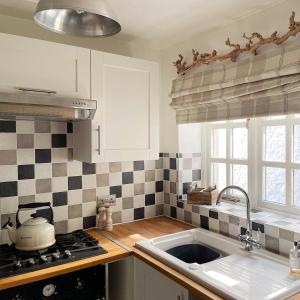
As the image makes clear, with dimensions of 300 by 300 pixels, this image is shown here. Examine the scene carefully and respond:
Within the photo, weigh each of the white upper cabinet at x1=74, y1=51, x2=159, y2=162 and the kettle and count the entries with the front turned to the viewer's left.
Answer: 1

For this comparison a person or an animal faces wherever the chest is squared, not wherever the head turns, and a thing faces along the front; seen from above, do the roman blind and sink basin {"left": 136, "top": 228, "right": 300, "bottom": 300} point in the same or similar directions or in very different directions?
same or similar directions

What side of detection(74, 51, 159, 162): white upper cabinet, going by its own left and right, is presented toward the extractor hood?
right

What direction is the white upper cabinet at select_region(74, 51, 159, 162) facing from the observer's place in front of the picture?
facing the viewer and to the right of the viewer

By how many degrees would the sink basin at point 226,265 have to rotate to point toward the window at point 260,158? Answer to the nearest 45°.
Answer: approximately 180°

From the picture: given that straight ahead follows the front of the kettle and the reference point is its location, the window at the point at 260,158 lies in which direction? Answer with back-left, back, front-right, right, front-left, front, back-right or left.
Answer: back

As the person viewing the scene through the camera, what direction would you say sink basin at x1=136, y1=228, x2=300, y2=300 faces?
facing the viewer and to the left of the viewer

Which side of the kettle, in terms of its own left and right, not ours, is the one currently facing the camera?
left

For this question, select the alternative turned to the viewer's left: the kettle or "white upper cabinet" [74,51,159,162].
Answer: the kettle

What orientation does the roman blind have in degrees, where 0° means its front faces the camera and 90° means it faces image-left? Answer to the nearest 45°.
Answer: approximately 45°
